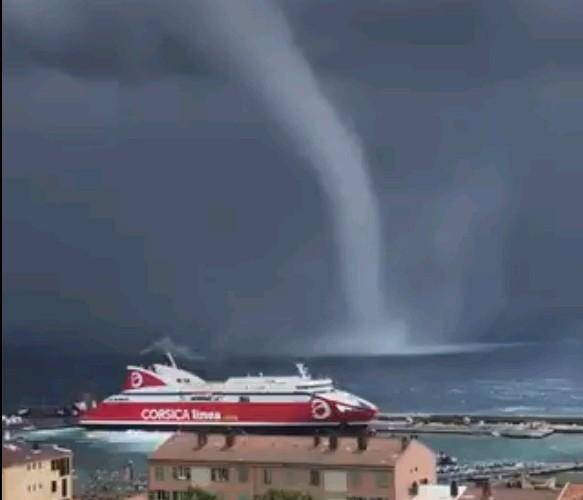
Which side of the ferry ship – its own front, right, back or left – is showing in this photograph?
right

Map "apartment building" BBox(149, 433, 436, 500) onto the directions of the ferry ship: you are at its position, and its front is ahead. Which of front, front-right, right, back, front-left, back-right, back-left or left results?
right

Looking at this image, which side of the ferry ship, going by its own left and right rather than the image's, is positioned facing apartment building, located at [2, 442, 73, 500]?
right

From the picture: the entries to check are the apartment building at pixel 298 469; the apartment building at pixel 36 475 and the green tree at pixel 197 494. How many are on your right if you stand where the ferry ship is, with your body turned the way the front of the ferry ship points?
3

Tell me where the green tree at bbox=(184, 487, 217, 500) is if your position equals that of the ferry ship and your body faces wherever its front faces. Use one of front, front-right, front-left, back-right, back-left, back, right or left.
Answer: right

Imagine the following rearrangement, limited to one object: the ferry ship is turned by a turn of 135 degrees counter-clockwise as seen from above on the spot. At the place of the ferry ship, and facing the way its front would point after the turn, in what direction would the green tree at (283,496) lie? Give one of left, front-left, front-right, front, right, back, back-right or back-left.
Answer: back-left
